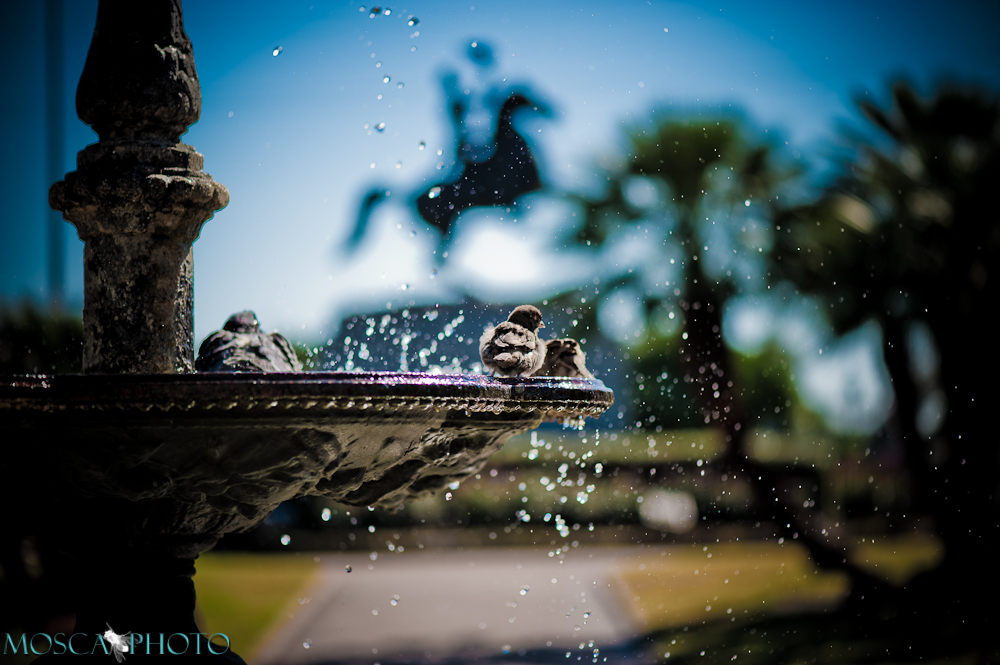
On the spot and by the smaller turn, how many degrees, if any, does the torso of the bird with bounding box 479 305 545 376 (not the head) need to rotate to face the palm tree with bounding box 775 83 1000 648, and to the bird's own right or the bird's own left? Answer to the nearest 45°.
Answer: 0° — it already faces it

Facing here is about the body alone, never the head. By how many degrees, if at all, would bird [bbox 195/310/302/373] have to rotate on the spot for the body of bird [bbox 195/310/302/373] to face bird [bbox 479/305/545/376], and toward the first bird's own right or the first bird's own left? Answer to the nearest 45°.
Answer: approximately 135° to the first bird's own right

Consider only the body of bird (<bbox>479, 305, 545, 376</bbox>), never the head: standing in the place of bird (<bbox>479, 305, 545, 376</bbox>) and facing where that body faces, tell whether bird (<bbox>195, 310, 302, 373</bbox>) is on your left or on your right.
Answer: on your left

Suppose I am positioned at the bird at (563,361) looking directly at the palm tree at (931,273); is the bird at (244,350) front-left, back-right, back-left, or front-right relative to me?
back-left

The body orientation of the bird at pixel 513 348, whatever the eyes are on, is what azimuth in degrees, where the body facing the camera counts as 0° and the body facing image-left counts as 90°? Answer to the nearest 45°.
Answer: approximately 225°
